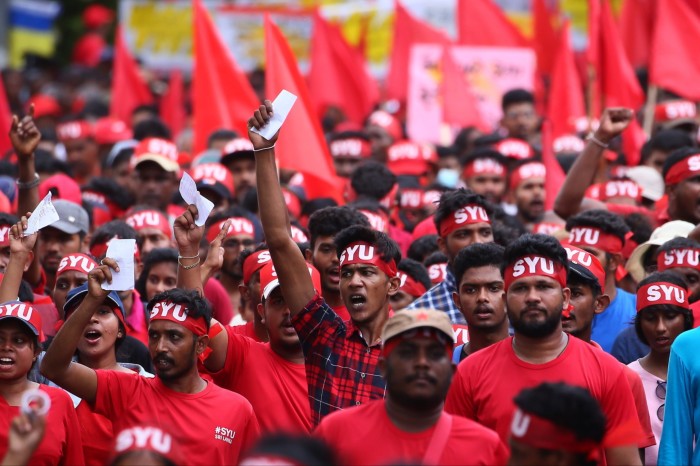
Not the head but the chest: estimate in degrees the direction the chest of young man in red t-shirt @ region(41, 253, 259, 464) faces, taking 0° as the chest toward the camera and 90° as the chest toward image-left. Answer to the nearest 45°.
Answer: approximately 45°

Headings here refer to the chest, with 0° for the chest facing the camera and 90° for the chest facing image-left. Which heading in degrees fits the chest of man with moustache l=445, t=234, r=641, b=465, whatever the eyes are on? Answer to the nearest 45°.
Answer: approximately 0°

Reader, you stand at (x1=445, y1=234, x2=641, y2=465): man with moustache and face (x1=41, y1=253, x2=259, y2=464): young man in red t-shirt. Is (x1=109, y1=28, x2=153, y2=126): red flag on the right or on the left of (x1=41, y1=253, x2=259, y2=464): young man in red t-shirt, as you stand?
right

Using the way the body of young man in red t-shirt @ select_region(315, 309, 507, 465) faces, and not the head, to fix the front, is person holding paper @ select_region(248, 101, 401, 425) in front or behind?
behind

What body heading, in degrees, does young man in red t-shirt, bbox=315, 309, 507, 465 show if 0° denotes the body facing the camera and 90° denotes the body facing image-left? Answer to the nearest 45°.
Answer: approximately 0°

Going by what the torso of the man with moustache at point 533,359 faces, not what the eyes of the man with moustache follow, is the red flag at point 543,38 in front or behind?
behind

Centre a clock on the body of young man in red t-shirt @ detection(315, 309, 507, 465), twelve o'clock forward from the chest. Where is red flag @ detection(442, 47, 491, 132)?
The red flag is roughly at 6 o'clock from the young man in red t-shirt.

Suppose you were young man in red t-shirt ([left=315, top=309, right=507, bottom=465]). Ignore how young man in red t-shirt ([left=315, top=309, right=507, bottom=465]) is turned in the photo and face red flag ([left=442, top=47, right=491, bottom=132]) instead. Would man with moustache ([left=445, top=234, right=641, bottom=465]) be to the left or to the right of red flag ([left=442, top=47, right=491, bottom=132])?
right

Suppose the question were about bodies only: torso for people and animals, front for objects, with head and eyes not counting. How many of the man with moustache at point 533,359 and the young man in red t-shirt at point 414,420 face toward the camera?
2
